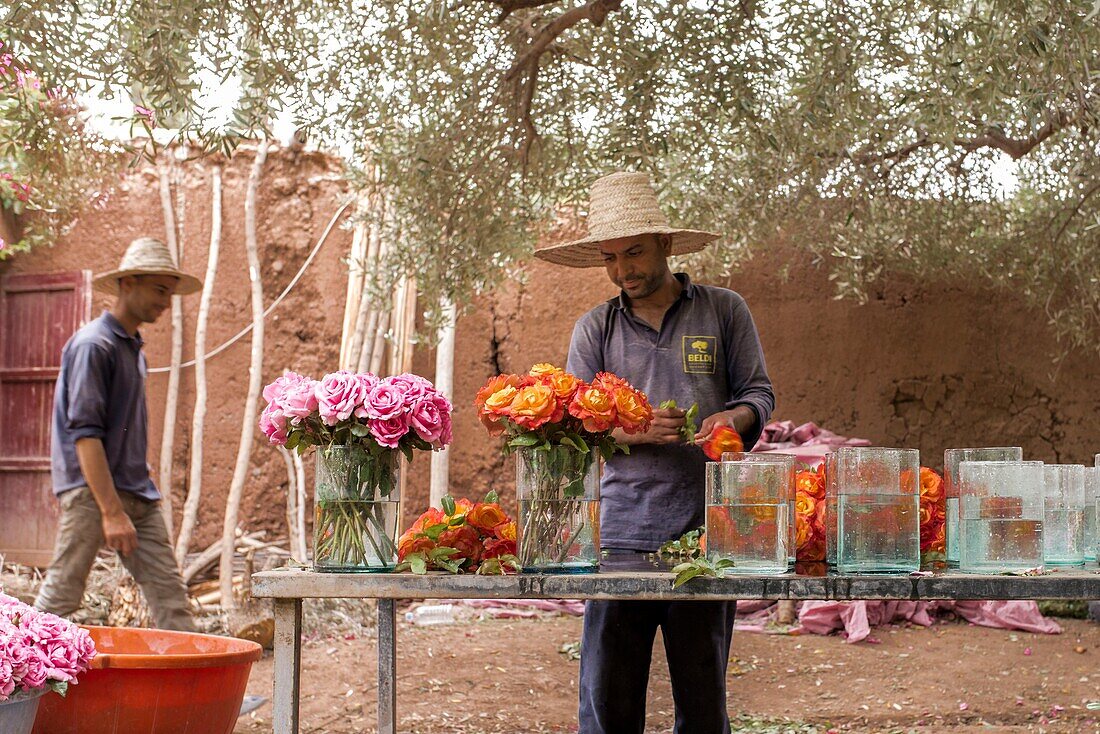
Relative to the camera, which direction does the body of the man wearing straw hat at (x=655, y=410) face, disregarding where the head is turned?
toward the camera

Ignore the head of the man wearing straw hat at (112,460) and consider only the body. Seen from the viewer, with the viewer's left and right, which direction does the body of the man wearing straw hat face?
facing to the right of the viewer

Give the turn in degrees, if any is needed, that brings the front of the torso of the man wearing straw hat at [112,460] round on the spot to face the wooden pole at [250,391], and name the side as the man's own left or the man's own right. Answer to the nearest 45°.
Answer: approximately 90° to the man's own left

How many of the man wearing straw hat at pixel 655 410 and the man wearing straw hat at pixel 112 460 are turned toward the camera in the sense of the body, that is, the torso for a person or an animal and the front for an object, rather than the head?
1

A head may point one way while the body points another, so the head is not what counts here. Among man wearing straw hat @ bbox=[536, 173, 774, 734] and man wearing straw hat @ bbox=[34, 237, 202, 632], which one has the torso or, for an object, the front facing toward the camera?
man wearing straw hat @ bbox=[536, 173, 774, 734]

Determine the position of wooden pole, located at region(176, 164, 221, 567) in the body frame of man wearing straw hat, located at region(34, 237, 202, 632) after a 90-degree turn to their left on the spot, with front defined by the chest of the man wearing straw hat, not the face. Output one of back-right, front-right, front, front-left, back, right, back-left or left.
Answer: front

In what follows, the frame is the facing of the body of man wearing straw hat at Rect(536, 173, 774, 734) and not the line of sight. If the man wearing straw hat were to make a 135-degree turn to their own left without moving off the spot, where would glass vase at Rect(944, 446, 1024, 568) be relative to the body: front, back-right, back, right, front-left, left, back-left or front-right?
right

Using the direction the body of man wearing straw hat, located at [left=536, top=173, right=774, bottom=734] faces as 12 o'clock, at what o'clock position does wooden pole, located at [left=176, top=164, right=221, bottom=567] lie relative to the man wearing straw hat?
The wooden pole is roughly at 5 o'clock from the man wearing straw hat.
